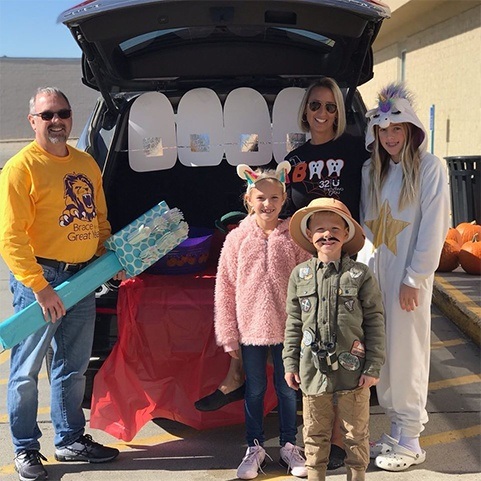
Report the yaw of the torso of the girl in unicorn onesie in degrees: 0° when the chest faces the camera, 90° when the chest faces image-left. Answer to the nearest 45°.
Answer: approximately 45°

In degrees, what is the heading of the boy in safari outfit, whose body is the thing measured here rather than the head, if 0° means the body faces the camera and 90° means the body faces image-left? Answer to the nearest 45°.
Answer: approximately 0°

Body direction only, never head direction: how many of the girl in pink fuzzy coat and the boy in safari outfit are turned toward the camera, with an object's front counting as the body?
2

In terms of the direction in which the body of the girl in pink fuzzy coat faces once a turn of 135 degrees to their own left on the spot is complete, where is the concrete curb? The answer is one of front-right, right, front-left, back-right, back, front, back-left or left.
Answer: front

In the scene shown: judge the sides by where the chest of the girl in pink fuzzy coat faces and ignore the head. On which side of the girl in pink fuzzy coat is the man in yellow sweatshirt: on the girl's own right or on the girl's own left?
on the girl's own right

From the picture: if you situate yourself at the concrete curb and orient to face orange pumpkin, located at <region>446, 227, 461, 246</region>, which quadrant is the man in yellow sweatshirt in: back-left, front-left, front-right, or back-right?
back-left

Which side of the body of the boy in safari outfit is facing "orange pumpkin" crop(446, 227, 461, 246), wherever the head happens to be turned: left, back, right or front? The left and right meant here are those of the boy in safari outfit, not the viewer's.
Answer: back
